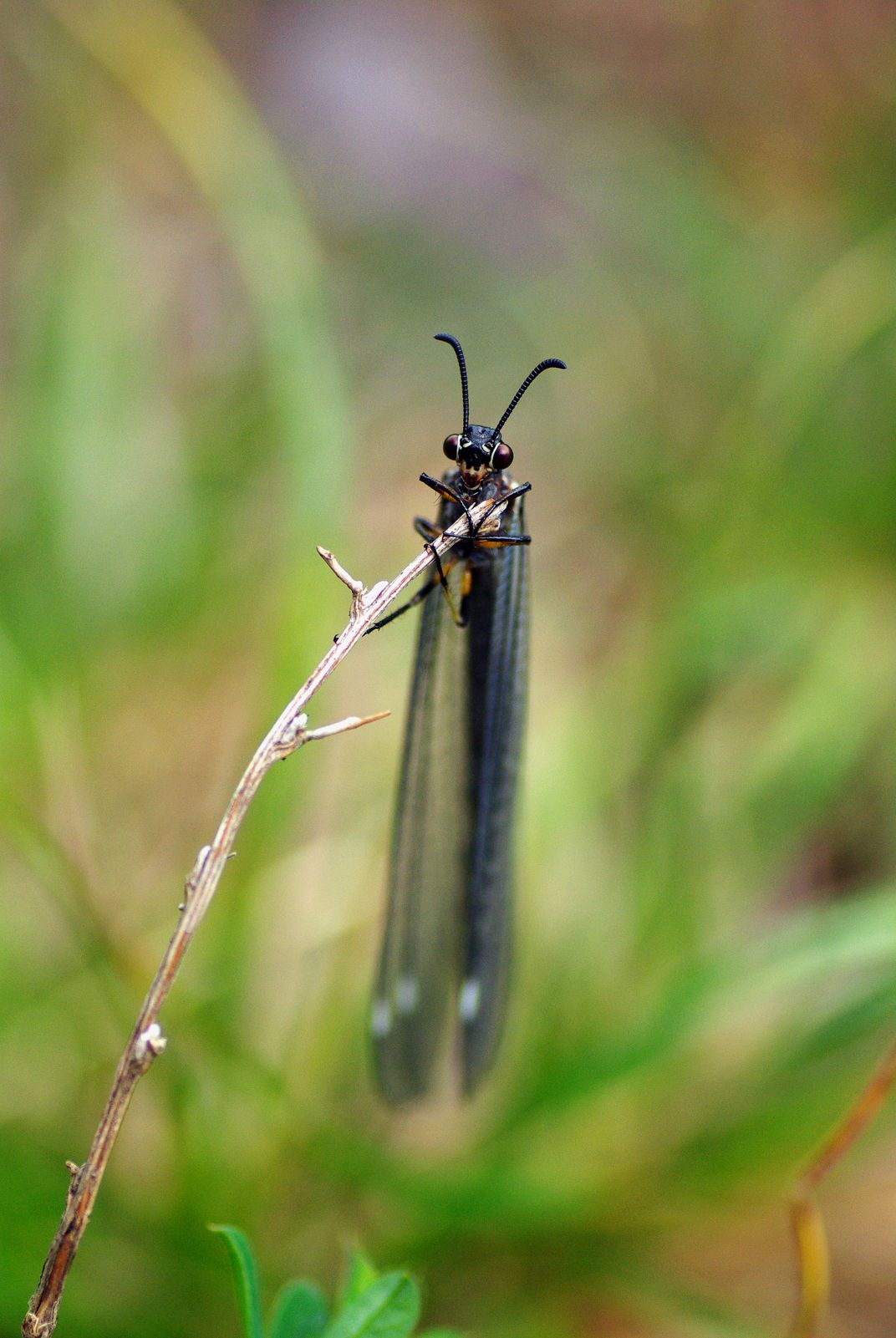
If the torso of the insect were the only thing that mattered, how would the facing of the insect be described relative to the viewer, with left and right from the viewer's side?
facing the viewer
